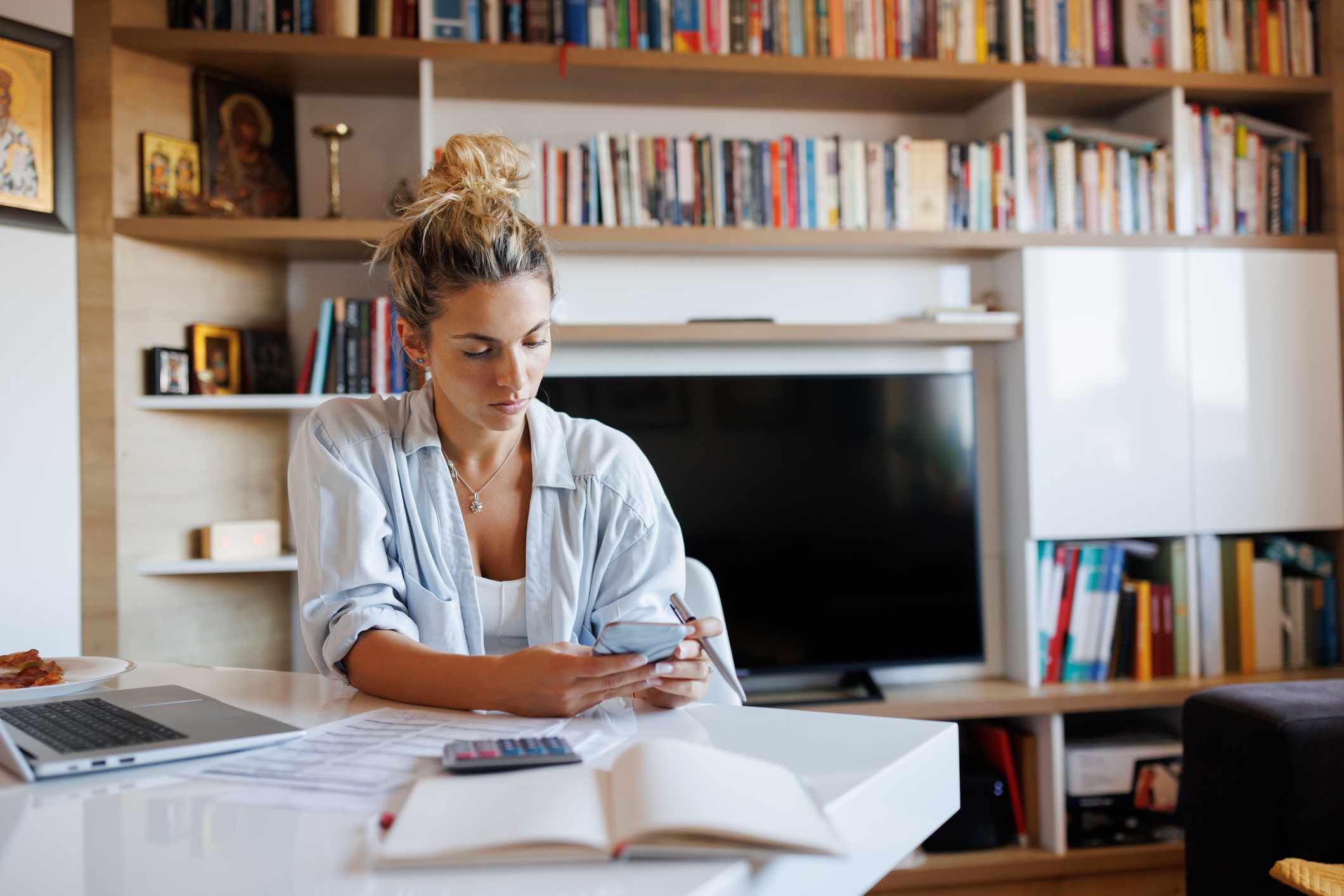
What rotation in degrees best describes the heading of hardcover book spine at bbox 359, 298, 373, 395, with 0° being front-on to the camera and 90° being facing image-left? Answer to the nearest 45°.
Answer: approximately 0°

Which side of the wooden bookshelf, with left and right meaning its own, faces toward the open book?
front

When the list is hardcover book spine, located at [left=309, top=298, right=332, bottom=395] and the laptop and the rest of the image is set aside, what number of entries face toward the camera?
1

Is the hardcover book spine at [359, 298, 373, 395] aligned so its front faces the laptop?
yes

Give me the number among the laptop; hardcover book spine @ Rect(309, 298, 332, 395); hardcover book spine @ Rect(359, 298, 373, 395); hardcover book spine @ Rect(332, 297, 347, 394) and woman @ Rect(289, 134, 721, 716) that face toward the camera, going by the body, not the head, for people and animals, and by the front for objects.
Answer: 4

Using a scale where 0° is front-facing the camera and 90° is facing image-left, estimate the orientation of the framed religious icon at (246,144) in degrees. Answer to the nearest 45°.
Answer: approximately 315°
